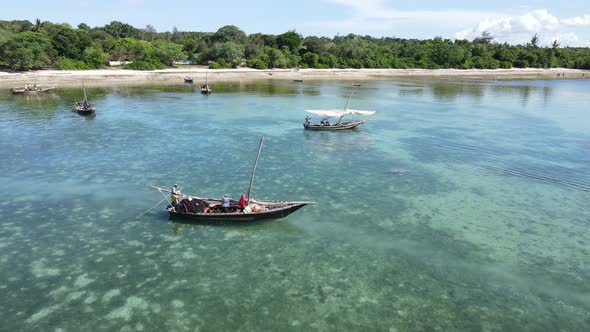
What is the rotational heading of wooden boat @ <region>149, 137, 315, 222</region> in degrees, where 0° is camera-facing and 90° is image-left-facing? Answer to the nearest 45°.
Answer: approximately 270°
